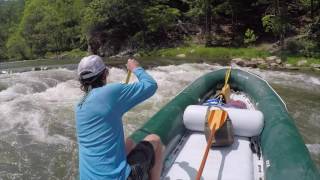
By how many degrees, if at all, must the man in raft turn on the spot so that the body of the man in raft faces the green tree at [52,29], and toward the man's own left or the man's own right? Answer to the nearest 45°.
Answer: approximately 45° to the man's own left
